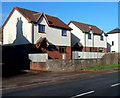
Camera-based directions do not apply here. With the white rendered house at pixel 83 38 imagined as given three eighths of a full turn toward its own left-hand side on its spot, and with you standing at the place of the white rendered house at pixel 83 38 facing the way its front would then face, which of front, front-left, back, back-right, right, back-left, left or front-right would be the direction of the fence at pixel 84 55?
back

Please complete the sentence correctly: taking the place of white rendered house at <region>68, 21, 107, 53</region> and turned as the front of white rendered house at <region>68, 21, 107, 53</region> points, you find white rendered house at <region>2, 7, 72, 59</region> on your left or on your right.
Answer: on your right

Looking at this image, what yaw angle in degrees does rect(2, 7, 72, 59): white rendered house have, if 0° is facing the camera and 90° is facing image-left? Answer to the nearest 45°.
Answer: approximately 315°

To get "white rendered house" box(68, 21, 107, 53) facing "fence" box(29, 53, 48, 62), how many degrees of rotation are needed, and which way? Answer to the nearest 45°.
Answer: approximately 45° to its right

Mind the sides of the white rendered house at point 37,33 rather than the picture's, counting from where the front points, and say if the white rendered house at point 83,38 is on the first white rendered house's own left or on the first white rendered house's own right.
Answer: on the first white rendered house's own left

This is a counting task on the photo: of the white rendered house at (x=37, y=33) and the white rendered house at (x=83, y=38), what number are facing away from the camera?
0
